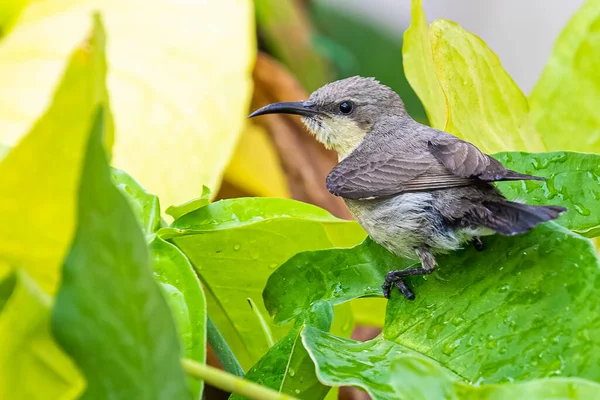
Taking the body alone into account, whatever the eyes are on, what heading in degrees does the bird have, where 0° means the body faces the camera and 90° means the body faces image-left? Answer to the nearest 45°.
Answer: approximately 90°
